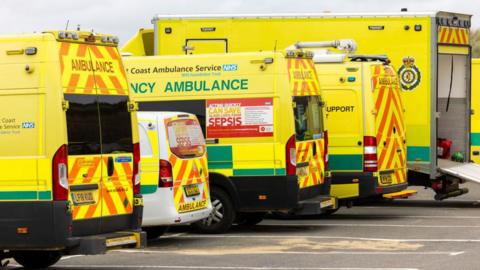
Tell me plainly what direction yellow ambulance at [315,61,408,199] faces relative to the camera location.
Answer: facing away from the viewer and to the left of the viewer

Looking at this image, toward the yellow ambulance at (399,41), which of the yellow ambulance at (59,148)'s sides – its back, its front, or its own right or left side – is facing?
right

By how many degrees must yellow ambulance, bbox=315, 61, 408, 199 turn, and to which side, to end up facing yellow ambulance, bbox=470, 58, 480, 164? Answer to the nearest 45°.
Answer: approximately 90° to its right

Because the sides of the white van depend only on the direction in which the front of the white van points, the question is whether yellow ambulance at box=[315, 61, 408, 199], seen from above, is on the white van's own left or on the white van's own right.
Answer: on the white van's own right

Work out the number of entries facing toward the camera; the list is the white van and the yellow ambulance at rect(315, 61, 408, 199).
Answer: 0

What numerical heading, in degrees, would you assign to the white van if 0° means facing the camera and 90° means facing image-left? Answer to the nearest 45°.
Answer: approximately 135°

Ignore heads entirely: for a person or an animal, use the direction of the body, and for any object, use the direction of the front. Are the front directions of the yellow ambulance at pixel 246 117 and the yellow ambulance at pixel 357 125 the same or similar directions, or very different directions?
same or similar directions

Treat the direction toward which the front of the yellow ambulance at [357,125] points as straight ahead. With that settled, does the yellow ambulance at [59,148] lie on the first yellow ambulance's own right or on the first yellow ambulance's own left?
on the first yellow ambulance's own left

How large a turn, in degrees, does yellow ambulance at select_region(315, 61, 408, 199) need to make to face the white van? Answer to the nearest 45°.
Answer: approximately 90° to its left

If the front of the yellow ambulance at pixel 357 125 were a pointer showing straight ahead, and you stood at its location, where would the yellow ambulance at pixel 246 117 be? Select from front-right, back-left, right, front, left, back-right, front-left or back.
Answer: left

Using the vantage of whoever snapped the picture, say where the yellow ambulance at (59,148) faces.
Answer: facing away from the viewer and to the left of the viewer

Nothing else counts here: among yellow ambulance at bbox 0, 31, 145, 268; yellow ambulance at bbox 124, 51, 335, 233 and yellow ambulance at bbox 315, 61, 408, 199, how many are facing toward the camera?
0

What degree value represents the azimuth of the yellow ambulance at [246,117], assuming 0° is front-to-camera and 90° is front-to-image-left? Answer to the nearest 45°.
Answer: approximately 135°

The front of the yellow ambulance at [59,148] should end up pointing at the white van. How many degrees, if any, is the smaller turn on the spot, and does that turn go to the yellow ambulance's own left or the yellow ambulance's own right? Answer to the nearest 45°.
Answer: approximately 90° to the yellow ambulance's own right

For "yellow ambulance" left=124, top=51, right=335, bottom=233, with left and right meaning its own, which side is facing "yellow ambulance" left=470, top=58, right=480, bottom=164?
right
